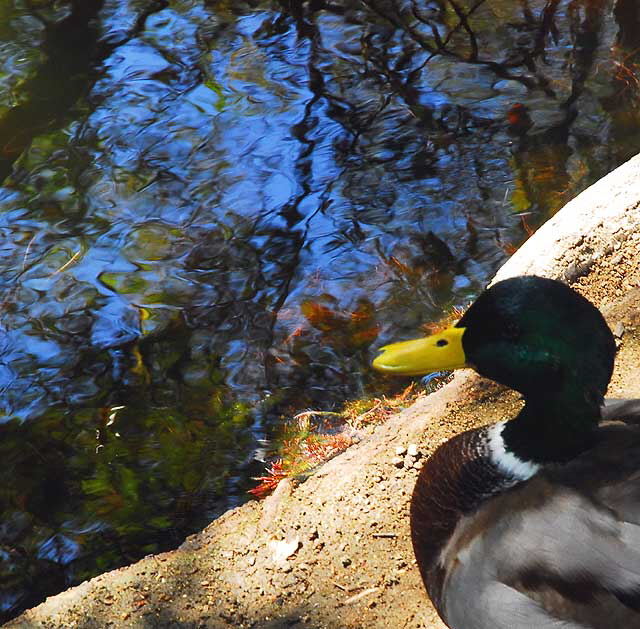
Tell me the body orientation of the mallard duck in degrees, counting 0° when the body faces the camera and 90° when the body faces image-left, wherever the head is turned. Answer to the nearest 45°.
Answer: approximately 90°
